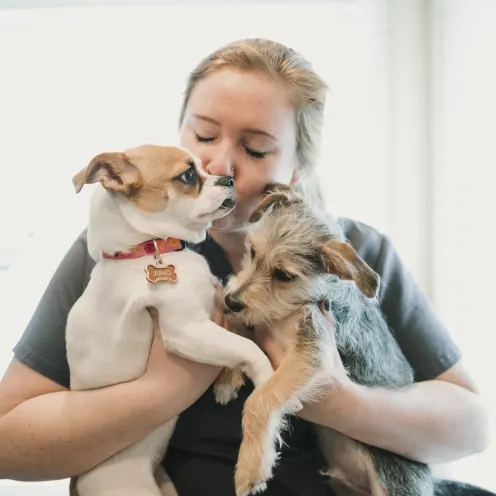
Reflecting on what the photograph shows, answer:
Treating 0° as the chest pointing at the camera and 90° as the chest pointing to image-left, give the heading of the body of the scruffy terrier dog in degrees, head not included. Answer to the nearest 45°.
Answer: approximately 45°

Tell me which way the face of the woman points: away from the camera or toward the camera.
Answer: toward the camera

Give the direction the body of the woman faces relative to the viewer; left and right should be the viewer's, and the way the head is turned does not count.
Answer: facing the viewer
